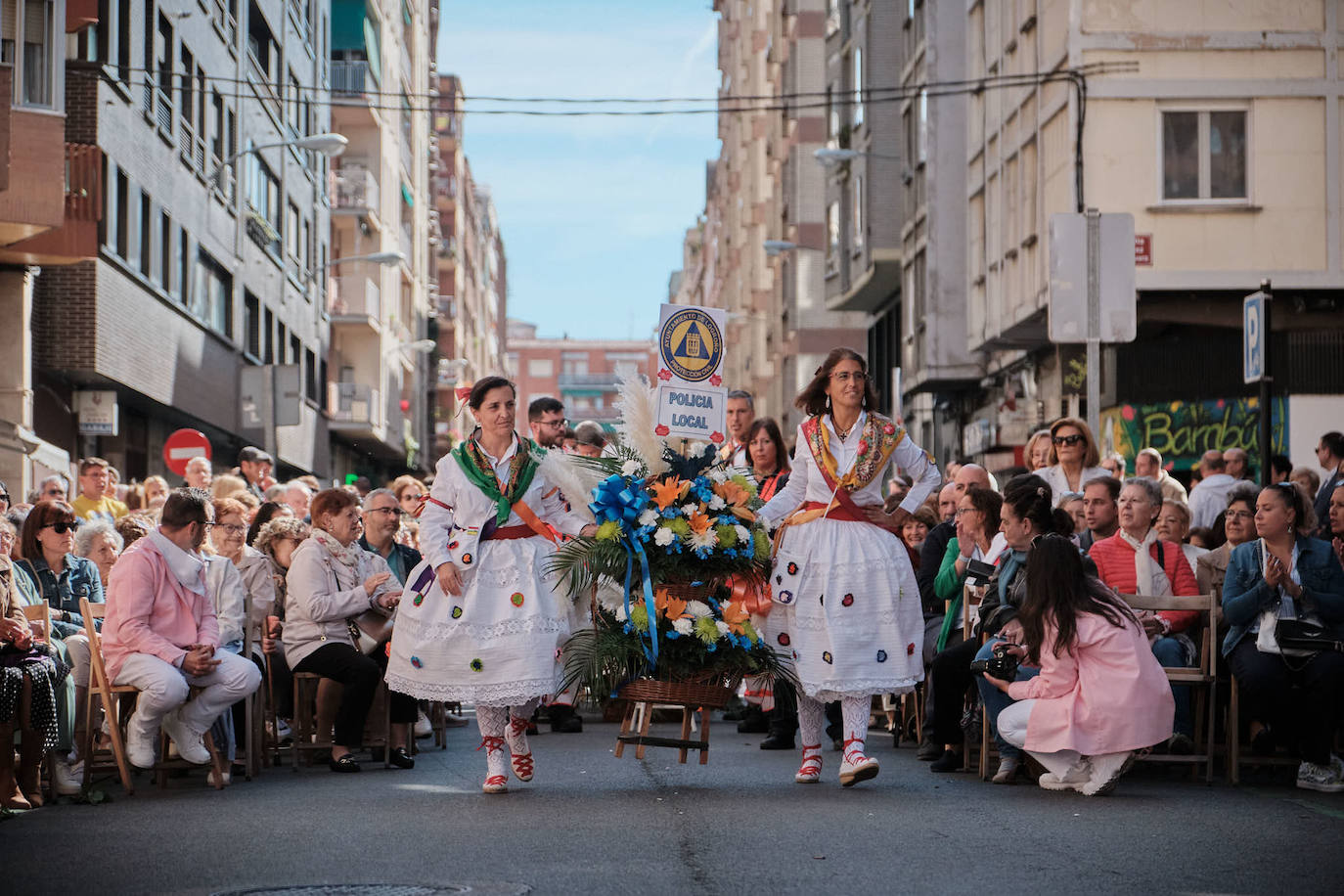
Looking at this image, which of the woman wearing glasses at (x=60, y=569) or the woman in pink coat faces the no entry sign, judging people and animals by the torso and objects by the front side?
the woman in pink coat

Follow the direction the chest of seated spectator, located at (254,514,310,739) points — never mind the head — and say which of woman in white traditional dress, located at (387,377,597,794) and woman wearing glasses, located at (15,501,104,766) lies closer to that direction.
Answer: the woman in white traditional dress

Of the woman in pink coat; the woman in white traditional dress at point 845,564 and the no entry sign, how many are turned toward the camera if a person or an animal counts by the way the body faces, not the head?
2

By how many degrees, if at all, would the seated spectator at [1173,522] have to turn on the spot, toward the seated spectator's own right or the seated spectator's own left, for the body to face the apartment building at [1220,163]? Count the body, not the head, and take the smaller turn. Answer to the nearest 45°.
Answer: approximately 135° to the seated spectator's own right

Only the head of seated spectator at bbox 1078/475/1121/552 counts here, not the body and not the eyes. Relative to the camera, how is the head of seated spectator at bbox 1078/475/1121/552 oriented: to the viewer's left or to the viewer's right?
to the viewer's left

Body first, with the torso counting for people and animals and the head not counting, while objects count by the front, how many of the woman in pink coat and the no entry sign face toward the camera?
1

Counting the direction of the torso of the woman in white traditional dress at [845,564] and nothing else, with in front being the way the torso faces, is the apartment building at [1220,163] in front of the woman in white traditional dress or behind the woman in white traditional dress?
behind

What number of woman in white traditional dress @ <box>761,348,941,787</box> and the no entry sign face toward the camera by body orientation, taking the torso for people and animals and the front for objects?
2

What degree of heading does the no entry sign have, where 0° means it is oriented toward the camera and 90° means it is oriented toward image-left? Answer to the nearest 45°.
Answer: approximately 0°

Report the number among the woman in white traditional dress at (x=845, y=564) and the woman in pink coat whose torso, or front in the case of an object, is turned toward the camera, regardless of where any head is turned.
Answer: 1

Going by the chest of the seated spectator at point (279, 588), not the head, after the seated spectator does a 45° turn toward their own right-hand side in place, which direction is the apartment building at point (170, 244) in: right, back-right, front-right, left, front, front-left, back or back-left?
back

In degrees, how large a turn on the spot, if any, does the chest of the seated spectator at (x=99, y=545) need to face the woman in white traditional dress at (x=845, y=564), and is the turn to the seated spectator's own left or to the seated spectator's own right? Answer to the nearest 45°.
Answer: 0° — they already face them
